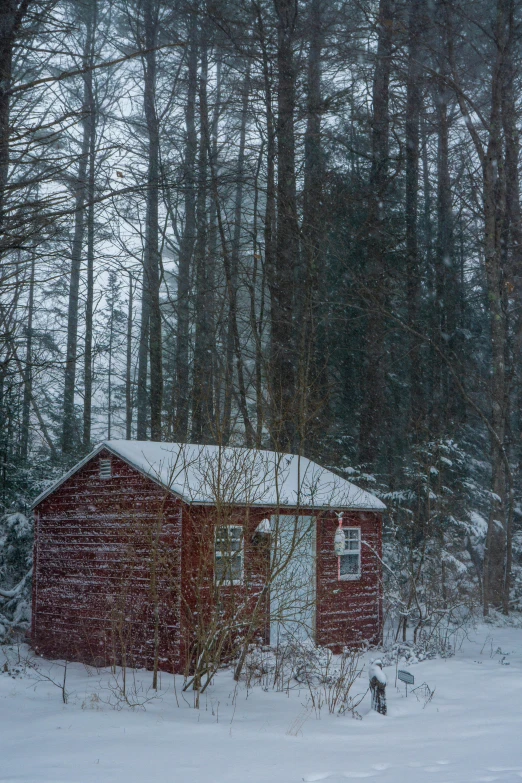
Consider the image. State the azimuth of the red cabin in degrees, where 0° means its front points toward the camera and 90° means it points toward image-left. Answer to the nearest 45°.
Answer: approximately 315°

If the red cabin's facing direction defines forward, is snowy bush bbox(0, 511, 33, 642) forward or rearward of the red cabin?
rearward
